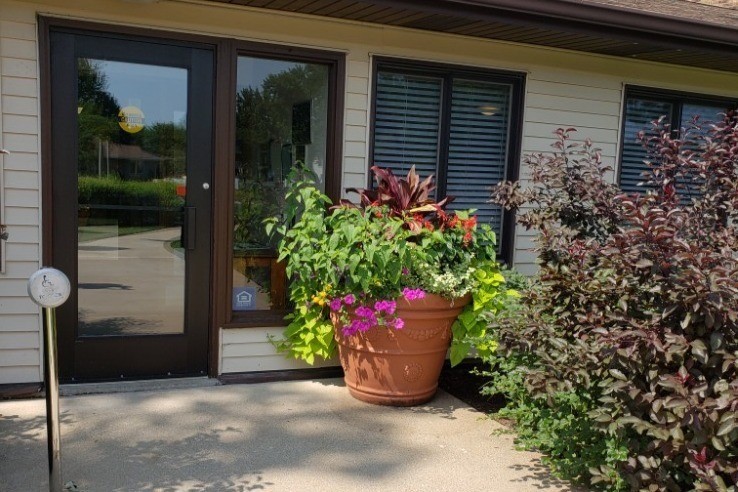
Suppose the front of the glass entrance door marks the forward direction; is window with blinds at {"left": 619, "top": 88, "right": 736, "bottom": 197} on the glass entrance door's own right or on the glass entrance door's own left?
on the glass entrance door's own left

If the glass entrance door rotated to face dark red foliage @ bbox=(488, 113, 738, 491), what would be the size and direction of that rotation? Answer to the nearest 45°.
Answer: approximately 45° to its left

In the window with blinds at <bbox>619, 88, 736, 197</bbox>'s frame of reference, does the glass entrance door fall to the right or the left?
on its right

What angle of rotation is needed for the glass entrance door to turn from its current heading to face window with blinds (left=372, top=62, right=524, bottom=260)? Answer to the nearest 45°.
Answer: approximately 90° to its left

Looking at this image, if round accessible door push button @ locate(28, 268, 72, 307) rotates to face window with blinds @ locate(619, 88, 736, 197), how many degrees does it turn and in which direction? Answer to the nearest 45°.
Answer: approximately 90° to its left

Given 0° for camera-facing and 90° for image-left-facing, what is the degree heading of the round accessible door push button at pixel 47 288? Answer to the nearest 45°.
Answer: approximately 0°

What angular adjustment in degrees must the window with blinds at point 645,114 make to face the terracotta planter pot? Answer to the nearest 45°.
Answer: approximately 90° to its right

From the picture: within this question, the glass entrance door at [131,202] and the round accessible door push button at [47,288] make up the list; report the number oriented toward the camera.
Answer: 2

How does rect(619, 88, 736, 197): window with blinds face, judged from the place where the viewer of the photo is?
facing the viewer and to the right of the viewer

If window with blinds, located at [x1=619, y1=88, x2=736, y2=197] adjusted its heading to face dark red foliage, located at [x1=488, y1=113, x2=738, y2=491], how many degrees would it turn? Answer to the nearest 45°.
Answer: approximately 45° to its right

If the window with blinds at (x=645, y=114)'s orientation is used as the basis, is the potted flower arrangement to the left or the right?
on its right
